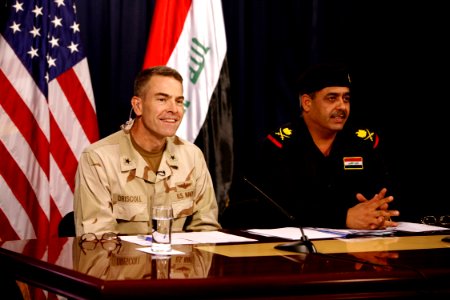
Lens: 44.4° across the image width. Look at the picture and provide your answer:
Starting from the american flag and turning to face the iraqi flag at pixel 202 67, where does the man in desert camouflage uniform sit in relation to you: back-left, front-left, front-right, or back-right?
front-right

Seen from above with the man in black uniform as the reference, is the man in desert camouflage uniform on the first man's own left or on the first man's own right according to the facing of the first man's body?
on the first man's own right

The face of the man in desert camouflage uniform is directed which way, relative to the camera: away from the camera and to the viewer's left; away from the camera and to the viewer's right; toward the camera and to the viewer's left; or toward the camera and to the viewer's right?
toward the camera and to the viewer's right

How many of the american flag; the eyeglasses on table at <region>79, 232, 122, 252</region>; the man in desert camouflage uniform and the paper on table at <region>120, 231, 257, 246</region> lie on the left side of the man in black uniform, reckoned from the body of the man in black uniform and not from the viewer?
0

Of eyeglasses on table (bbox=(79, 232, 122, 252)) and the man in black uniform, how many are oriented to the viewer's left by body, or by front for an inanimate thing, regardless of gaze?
0

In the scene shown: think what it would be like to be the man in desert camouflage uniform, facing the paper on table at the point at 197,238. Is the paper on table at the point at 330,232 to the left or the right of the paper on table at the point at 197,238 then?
left

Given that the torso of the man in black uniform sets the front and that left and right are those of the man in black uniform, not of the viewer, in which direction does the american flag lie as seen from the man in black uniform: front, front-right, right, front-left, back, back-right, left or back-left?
back-right

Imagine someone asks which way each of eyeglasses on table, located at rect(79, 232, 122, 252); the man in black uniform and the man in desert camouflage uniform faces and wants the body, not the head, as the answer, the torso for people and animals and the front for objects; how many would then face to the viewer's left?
0

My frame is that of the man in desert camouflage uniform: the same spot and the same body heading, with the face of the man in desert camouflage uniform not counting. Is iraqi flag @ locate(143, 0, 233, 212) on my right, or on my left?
on my left

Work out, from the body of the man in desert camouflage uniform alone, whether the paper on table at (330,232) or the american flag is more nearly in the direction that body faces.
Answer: the paper on table

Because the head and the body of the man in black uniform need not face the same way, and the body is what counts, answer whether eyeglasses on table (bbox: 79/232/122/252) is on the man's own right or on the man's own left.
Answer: on the man's own right

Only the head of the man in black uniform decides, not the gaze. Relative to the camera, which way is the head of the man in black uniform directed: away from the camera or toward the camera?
toward the camera

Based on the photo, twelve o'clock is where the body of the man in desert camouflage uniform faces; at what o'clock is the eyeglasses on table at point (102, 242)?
The eyeglasses on table is roughly at 2 o'clock from the man in desert camouflage uniform.

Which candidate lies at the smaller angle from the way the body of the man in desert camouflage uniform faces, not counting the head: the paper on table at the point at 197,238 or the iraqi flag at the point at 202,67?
the paper on table

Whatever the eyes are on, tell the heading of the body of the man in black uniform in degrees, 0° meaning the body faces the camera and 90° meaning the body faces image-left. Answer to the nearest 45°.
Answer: approximately 315°
